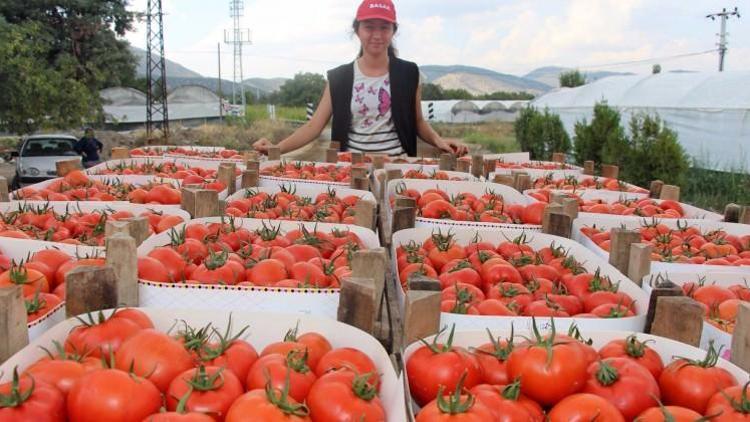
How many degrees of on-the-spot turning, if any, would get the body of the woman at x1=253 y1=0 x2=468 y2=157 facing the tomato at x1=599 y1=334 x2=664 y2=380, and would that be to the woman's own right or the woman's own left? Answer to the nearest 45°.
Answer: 0° — they already face it

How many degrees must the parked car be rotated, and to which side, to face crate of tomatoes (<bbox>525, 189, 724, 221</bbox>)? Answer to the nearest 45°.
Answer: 0° — it already faces it

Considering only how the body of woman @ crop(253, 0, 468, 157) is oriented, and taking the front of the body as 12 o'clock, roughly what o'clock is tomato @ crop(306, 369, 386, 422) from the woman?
The tomato is roughly at 12 o'clock from the woman.

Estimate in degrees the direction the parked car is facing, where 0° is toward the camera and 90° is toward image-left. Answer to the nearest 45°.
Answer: approximately 0°

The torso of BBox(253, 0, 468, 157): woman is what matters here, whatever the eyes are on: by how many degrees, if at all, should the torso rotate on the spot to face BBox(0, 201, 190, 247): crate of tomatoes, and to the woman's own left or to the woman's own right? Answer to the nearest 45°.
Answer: approximately 45° to the woman's own right

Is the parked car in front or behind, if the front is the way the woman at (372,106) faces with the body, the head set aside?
behind

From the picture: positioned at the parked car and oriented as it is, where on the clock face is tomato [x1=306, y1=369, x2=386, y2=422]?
The tomato is roughly at 12 o'clock from the parked car.

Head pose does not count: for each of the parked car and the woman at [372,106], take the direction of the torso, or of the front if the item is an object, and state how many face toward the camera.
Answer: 2

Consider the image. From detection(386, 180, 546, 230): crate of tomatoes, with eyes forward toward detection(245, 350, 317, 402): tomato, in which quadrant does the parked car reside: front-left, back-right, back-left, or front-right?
back-right
